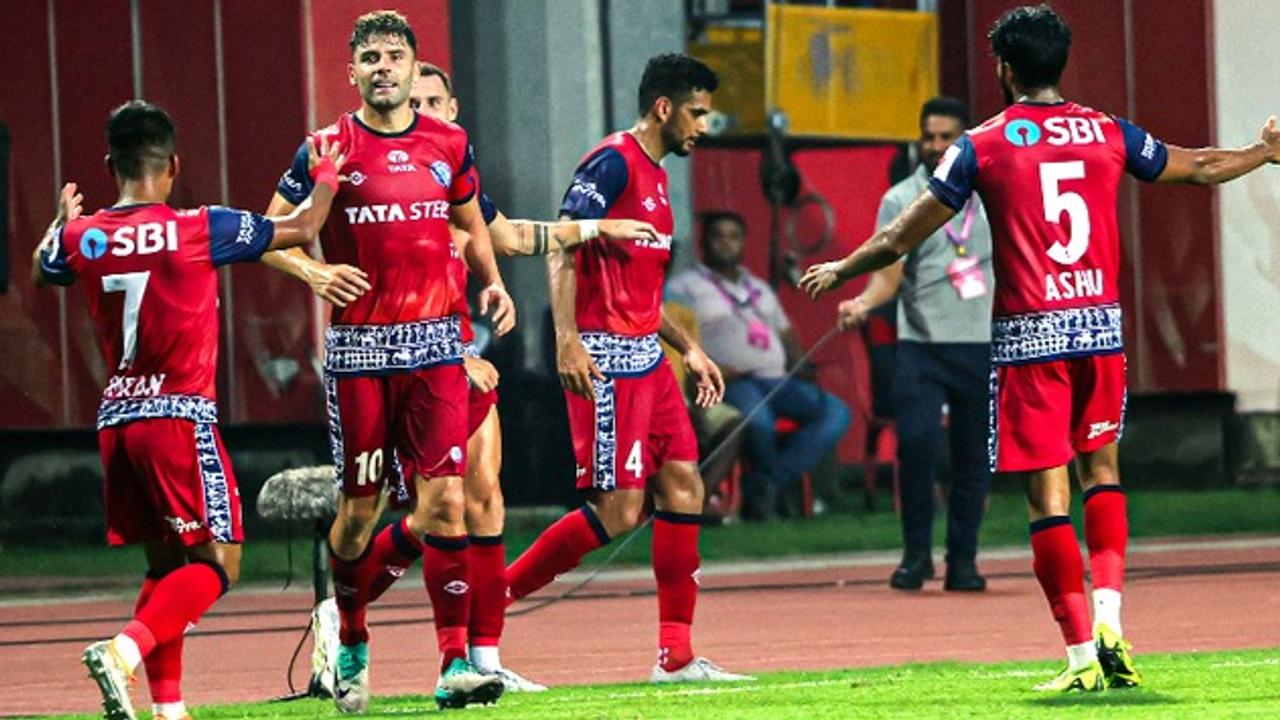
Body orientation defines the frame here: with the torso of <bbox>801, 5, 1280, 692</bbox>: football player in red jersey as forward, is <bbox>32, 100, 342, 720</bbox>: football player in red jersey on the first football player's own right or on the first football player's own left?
on the first football player's own left

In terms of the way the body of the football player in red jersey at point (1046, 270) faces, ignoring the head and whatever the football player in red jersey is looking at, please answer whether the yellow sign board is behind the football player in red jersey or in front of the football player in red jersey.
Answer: in front

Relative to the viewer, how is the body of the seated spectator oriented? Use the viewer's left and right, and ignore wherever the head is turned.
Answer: facing the viewer and to the right of the viewer

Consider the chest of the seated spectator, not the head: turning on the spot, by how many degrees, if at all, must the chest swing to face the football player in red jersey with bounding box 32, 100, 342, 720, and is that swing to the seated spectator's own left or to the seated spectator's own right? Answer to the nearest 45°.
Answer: approximately 45° to the seated spectator's own right

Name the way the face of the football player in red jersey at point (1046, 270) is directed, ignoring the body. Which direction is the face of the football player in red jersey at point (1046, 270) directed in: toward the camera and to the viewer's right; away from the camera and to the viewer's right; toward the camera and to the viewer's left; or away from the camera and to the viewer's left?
away from the camera and to the viewer's left

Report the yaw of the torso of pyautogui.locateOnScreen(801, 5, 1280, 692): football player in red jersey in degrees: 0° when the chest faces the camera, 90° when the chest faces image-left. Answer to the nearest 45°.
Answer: approximately 180°

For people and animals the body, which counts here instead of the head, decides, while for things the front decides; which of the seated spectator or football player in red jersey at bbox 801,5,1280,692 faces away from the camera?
the football player in red jersey

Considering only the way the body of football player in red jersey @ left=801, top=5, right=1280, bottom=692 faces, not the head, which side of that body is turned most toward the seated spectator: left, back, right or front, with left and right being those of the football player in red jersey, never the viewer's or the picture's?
front

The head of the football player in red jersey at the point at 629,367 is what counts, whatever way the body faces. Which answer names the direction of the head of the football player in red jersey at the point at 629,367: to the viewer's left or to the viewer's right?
to the viewer's right

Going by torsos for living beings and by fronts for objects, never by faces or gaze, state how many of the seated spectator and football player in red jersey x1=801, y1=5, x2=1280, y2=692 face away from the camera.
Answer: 1

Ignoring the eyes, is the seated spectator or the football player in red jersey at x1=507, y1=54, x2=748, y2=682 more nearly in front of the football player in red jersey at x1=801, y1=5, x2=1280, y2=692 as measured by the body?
the seated spectator

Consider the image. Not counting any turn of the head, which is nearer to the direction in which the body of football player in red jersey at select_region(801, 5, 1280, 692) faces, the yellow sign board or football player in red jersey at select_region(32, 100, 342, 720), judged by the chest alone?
the yellow sign board
